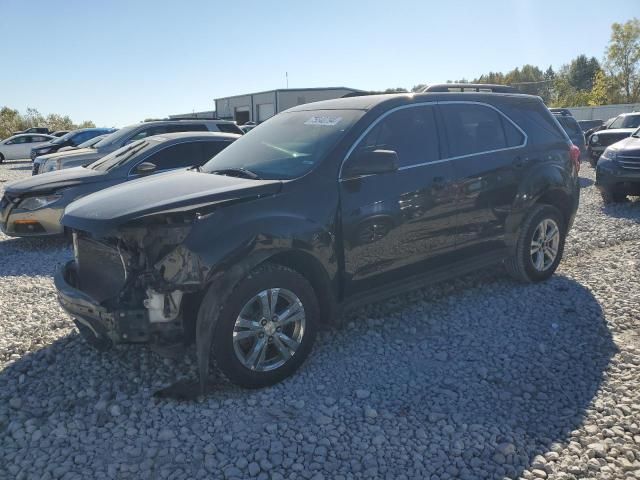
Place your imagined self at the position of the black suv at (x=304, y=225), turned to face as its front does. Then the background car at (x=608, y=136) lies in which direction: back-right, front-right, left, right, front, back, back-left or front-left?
back

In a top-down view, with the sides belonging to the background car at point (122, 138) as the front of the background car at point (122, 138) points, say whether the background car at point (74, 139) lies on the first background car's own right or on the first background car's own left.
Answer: on the first background car's own right

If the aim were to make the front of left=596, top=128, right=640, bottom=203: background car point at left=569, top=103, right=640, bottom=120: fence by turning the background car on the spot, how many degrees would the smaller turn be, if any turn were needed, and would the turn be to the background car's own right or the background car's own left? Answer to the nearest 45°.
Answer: approximately 135° to the background car's own right

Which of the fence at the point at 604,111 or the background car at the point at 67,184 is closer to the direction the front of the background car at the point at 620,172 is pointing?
the background car

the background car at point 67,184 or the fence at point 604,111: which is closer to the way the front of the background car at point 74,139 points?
the background car

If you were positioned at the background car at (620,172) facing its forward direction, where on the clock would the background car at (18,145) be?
the background car at (18,145) is roughly at 2 o'clock from the background car at (620,172).

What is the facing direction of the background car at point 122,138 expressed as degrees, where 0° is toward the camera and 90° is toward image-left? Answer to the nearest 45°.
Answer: approximately 45°

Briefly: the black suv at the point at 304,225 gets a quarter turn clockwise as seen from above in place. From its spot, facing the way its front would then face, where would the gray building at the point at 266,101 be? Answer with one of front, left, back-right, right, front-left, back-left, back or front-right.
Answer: front-right

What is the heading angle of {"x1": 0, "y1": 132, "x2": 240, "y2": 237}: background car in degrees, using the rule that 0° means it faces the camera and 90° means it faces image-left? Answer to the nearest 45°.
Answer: approximately 45°

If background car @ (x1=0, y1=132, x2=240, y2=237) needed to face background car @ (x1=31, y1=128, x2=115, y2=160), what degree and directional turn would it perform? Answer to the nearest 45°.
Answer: approximately 135° to its right

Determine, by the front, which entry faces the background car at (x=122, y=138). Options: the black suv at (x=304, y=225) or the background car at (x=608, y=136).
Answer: the background car at (x=608, y=136)

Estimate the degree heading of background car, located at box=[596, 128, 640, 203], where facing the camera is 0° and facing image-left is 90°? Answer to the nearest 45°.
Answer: approximately 45°
